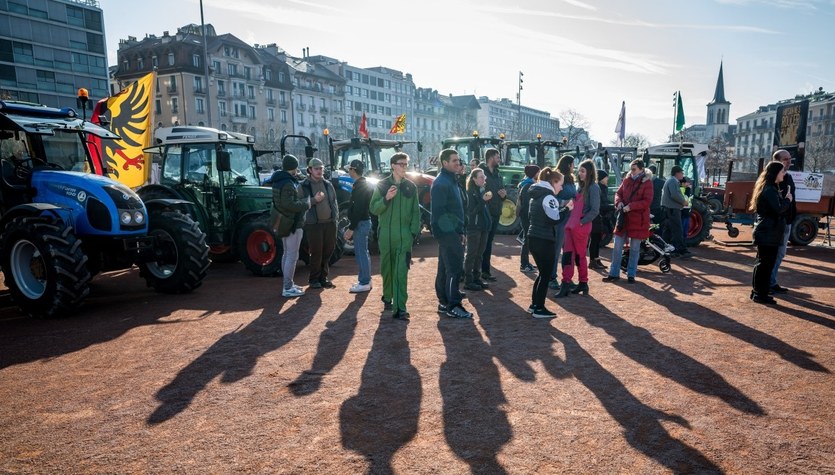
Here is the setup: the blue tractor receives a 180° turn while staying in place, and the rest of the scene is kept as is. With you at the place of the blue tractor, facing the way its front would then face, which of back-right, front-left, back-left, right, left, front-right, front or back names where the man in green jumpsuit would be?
back

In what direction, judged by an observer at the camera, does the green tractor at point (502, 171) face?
facing the viewer and to the left of the viewer

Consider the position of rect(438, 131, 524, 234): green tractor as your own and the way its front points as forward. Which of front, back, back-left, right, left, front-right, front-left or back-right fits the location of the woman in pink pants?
front-left

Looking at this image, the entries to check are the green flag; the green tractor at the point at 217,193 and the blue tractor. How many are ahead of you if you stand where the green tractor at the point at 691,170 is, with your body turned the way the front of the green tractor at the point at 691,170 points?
2

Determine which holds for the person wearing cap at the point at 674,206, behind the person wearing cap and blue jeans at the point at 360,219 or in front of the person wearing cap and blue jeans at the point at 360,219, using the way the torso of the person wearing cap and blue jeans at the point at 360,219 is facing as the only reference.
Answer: behind

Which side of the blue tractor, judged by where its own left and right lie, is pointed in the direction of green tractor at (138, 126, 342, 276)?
left

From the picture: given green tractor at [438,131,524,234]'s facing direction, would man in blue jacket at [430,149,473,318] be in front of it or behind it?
in front

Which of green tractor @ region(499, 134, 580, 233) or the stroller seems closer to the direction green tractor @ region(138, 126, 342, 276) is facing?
the stroller
